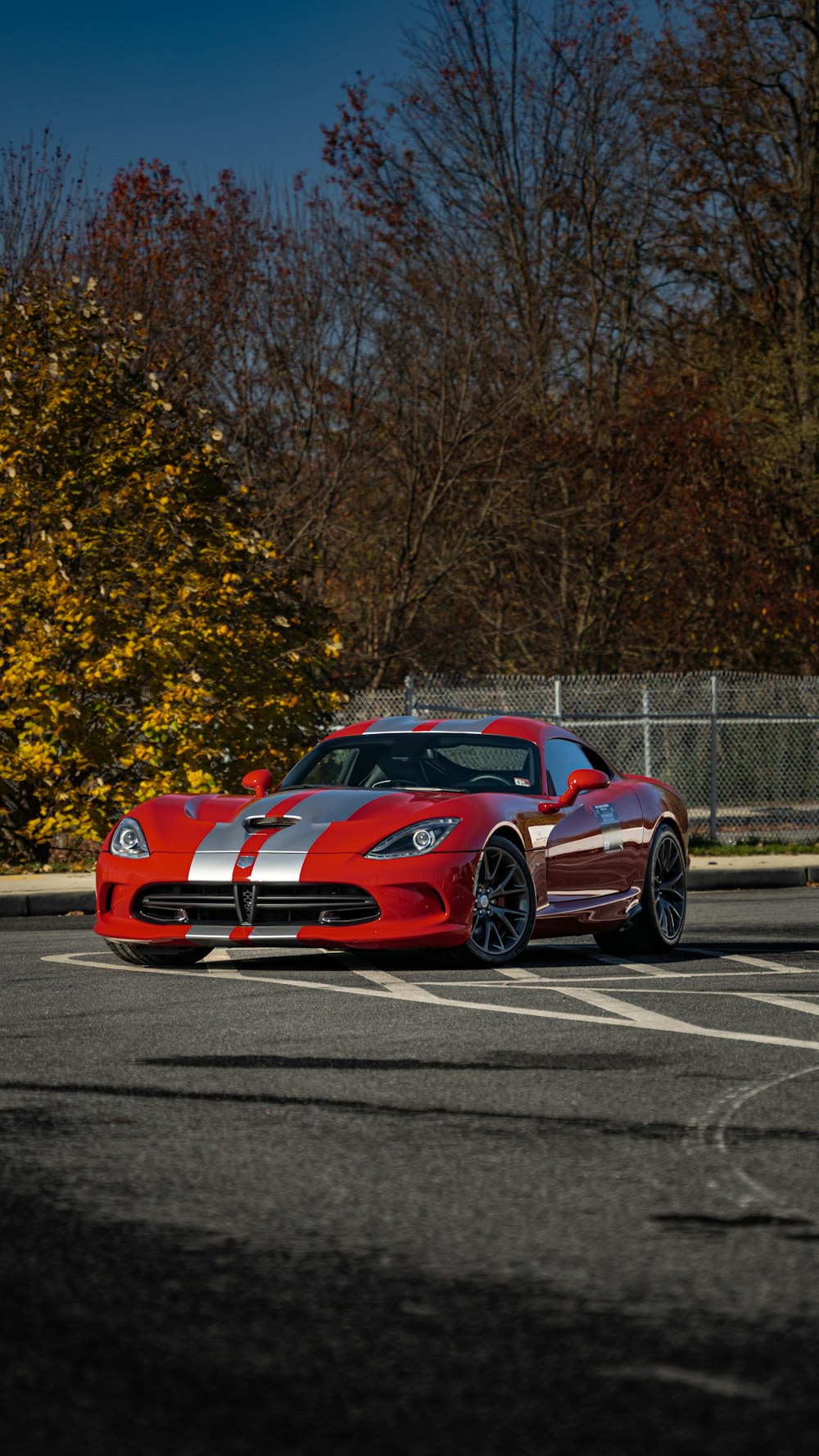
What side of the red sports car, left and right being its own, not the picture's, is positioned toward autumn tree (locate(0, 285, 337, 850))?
right

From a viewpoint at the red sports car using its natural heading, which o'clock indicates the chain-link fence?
The chain-link fence is roughly at 5 o'clock from the red sports car.

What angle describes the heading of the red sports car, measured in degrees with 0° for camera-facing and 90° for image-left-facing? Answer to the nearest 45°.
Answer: approximately 45°

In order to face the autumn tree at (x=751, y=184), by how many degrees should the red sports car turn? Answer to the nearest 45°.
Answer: approximately 135° to its right
